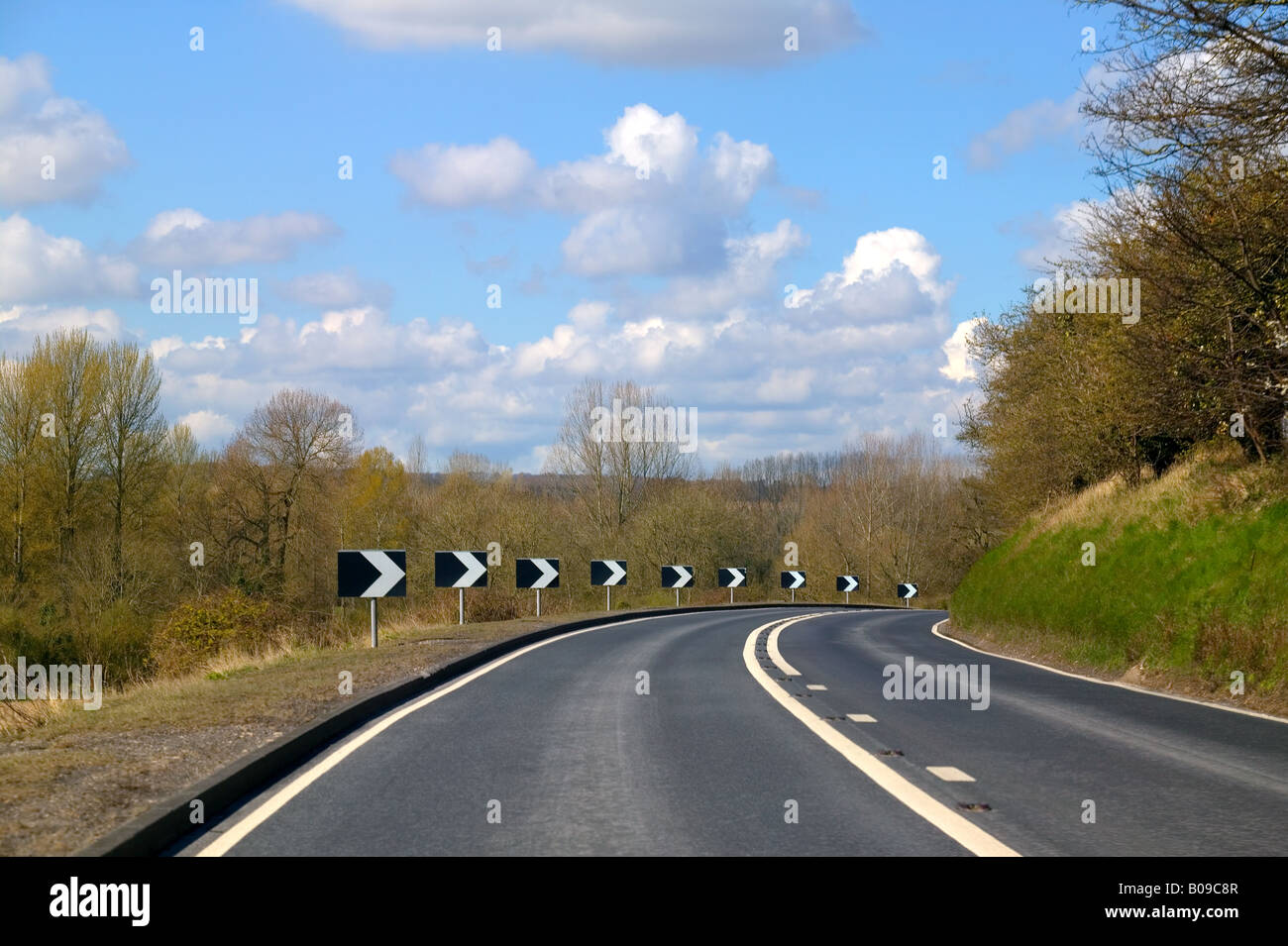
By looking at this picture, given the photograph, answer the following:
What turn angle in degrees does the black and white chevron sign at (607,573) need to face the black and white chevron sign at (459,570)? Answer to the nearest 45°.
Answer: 0° — it already faces it

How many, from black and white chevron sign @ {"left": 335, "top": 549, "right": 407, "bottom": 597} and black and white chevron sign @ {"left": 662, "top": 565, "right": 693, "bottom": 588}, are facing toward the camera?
2

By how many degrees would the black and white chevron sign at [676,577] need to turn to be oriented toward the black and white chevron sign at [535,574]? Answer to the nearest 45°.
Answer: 0° — it already faces it

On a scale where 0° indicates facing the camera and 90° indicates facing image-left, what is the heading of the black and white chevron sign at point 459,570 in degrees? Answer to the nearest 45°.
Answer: approximately 0°

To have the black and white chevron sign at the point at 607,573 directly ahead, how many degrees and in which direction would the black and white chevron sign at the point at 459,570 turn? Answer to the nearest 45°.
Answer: approximately 180°

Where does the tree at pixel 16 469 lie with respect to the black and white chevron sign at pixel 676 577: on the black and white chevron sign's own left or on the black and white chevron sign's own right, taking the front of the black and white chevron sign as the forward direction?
on the black and white chevron sign's own right
